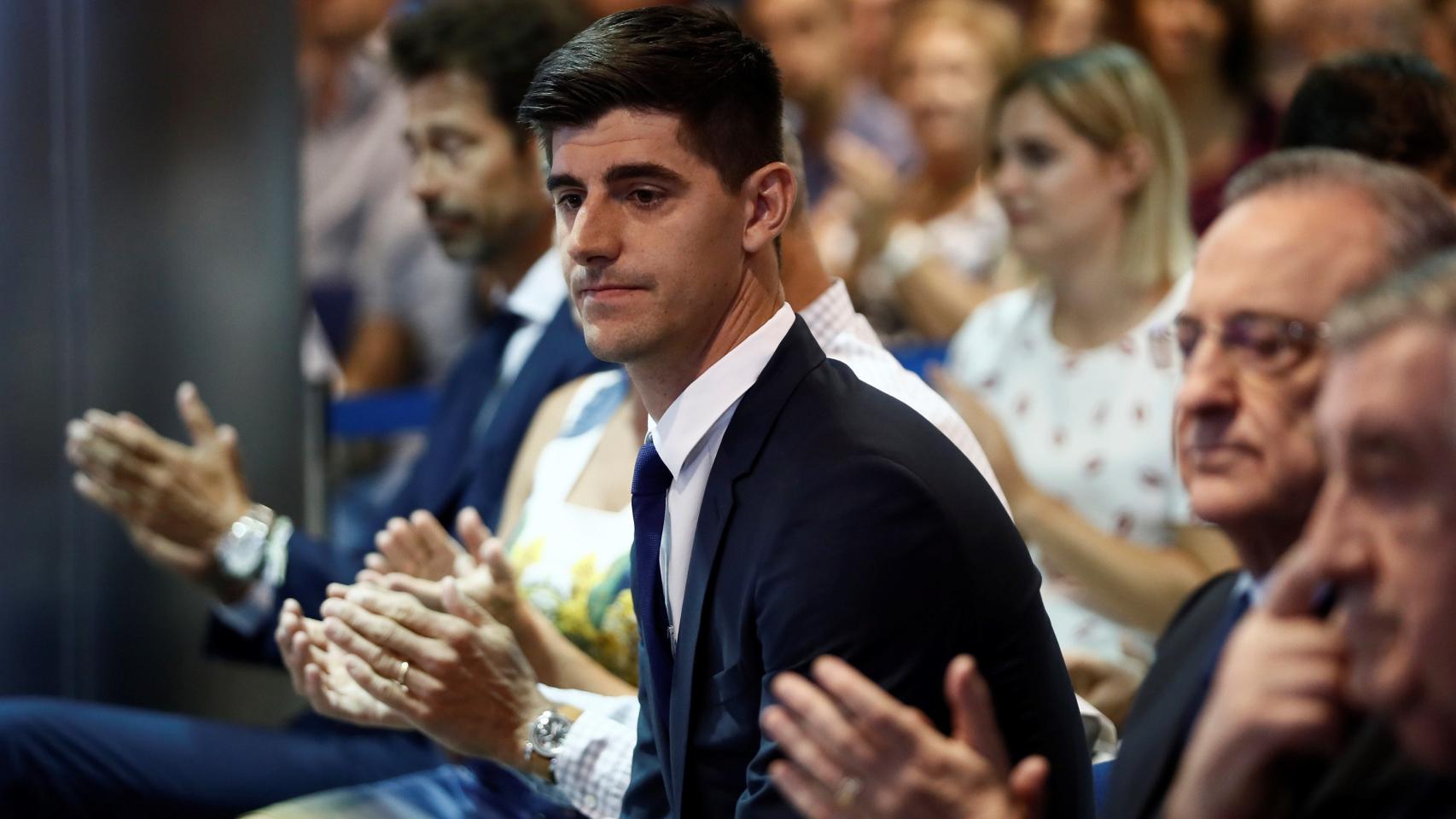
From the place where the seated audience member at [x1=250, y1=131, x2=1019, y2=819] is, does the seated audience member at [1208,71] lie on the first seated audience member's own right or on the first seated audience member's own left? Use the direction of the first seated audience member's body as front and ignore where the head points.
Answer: on the first seated audience member's own right

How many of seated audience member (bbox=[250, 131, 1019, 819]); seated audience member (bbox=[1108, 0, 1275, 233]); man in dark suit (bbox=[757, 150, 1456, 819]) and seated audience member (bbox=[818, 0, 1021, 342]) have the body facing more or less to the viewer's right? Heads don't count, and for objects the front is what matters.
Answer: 0

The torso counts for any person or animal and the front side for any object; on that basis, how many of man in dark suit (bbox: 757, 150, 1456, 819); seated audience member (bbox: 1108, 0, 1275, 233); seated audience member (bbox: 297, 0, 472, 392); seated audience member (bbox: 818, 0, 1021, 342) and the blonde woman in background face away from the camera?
0

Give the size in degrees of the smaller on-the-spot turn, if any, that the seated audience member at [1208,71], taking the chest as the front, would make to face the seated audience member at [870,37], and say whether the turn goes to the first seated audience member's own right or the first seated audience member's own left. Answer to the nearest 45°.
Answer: approximately 90° to the first seated audience member's own right

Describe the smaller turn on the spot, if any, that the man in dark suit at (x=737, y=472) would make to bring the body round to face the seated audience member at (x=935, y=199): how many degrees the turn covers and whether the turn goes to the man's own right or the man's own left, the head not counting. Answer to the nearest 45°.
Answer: approximately 135° to the man's own right

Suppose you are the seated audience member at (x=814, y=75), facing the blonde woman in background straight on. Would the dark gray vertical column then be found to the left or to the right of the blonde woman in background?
right

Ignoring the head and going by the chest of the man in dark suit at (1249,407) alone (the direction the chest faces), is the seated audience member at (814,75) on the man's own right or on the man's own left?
on the man's own right

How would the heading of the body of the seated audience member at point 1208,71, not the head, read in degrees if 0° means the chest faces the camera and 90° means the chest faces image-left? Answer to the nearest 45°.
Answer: approximately 45°

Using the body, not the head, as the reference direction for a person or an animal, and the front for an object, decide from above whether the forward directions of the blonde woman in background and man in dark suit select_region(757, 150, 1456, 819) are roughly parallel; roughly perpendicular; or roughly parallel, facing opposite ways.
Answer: roughly parallel

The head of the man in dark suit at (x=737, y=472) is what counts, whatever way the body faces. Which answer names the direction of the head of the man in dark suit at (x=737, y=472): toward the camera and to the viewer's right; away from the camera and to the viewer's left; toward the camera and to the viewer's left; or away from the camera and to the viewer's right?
toward the camera and to the viewer's left

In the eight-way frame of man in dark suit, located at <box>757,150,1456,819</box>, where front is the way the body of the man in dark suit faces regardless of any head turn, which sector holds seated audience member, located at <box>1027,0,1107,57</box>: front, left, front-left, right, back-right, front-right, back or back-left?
back-right
